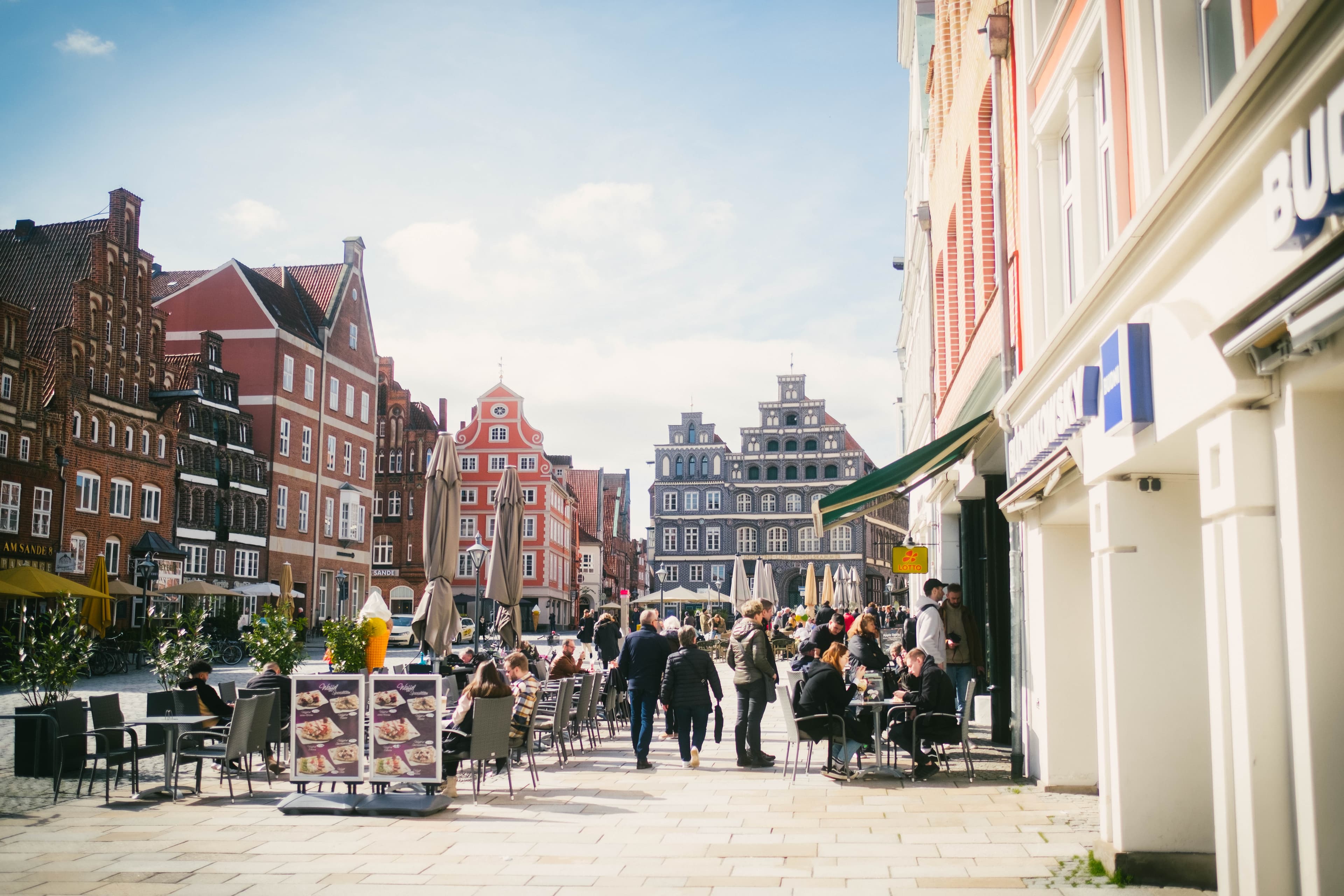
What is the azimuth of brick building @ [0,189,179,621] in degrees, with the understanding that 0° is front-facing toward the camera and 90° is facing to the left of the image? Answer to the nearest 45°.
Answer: approximately 315°

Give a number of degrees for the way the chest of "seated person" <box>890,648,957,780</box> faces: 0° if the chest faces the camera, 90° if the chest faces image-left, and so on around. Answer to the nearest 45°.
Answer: approximately 90°

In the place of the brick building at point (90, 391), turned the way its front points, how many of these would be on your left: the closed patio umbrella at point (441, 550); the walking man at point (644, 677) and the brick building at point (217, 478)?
1

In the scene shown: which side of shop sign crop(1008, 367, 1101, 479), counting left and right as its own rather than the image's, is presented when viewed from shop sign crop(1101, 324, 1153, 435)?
left

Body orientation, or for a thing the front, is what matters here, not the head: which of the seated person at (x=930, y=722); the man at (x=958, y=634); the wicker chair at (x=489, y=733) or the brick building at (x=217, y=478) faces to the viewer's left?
the seated person

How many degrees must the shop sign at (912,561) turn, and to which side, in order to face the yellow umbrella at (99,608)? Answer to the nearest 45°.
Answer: approximately 90° to its right

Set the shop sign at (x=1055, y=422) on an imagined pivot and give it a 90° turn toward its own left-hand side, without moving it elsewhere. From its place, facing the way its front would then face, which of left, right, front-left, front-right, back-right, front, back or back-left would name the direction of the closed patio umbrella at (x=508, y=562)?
back-right

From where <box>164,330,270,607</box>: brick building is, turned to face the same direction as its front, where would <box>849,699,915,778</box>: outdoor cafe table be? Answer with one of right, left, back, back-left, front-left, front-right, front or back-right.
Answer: front-right

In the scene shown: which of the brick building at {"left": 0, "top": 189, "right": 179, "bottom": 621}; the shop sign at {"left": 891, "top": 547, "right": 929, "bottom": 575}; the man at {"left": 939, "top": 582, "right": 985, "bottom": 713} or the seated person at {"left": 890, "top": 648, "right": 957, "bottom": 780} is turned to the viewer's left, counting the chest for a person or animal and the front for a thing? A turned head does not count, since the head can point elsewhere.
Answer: the seated person

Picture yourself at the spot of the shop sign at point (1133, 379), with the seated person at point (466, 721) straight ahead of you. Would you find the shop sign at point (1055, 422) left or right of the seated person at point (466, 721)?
right

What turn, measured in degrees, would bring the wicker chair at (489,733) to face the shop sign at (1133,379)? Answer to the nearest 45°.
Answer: approximately 135° to its right

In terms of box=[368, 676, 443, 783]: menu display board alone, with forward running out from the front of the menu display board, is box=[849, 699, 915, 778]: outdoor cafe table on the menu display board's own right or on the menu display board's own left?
on the menu display board's own left

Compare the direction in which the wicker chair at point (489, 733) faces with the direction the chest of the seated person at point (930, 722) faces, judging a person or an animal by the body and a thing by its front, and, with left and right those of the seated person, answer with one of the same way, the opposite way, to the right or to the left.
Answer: to the right

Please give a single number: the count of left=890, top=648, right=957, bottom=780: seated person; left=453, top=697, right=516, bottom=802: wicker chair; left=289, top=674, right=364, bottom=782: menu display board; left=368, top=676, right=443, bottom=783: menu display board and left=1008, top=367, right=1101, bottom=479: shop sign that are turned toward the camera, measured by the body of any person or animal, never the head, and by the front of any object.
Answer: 2
